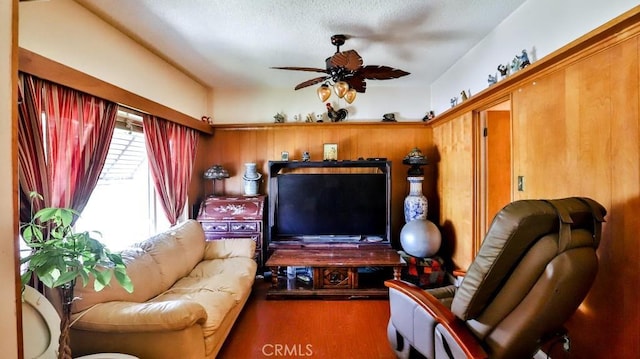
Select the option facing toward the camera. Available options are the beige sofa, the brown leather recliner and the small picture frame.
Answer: the small picture frame

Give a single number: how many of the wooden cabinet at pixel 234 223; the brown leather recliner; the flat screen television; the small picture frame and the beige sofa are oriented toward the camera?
3

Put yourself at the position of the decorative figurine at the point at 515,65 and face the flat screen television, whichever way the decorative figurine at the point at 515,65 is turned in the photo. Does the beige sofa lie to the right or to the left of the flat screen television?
left

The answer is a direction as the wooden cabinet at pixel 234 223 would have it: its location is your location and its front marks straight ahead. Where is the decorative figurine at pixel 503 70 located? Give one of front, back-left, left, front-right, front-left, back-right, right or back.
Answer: front-left

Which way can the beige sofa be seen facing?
to the viewer's right

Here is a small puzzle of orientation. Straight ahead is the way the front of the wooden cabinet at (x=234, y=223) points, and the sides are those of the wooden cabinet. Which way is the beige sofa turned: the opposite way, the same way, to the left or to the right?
to the left

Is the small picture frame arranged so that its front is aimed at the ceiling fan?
yes

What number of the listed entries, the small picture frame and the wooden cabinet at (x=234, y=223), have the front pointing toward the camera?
2

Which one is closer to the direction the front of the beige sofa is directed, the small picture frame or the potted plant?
the small picture frame

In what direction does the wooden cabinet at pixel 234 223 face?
toward the camera

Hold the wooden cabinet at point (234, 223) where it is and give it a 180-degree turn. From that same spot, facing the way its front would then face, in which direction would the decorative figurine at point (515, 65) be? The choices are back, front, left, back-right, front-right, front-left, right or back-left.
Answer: back-right

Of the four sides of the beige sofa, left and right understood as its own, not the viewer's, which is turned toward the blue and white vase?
front

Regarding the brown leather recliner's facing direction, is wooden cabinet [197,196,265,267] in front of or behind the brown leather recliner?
in front

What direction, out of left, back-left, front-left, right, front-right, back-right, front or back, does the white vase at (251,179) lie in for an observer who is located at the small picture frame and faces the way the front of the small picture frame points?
right
